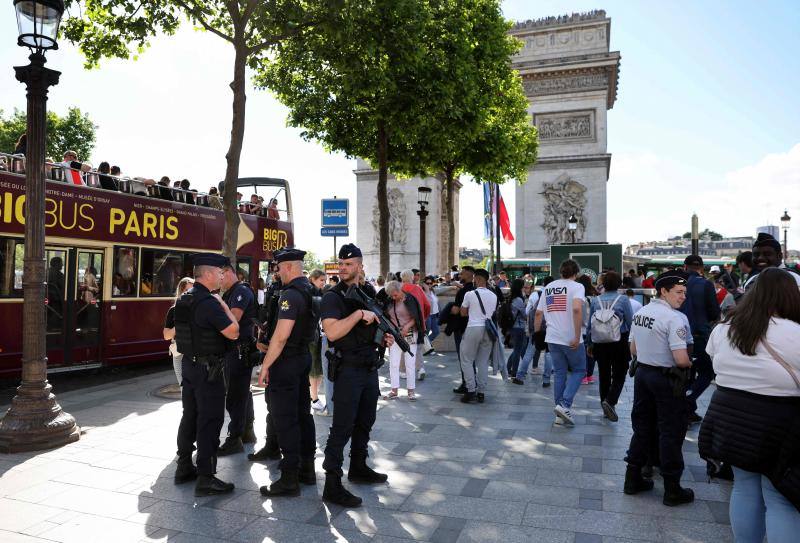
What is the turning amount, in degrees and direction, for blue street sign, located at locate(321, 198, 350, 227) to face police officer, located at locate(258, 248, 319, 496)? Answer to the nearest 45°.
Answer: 0° — it already faces them

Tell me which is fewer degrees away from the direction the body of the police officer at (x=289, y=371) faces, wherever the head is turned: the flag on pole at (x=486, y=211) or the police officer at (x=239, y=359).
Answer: the police officer

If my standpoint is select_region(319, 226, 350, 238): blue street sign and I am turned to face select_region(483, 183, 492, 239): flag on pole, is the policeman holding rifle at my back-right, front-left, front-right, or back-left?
back-right

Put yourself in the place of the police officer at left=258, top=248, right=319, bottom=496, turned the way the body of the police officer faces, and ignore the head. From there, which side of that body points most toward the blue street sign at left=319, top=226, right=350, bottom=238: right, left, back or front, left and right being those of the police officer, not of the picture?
right

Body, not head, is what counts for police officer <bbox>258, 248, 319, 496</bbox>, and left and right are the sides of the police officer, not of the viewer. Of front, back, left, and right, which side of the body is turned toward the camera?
left

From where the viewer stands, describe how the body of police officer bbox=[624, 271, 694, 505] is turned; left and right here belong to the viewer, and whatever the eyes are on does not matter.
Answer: facing away from the viewer and to the right of the viewer

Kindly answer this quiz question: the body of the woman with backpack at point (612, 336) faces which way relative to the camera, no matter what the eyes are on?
away from the camera

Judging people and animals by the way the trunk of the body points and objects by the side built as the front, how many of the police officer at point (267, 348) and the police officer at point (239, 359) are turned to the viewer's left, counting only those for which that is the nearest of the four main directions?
2

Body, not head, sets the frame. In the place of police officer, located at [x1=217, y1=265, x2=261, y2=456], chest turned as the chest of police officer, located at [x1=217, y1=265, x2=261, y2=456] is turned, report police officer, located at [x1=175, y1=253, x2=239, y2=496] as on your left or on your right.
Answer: on your left

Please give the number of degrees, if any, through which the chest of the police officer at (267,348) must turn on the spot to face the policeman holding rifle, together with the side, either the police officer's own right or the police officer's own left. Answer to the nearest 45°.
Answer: approximately 135° to the police officer's own left

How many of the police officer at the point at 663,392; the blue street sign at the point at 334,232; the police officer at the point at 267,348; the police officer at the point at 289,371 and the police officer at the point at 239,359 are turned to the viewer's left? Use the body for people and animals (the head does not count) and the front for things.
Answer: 3

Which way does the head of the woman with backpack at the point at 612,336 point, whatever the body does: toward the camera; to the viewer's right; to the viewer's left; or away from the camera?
away from the camera
